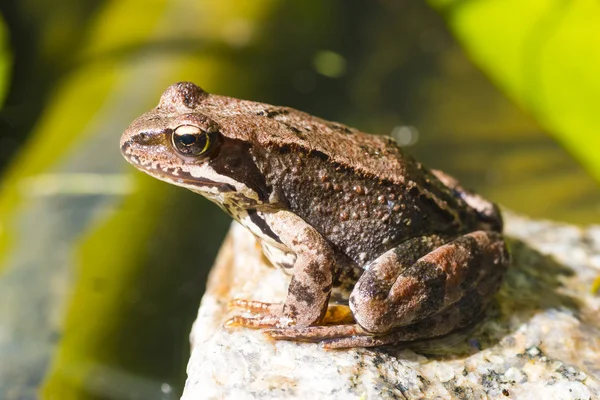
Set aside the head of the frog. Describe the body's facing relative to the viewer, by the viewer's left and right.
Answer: facing to the left of the viewer
